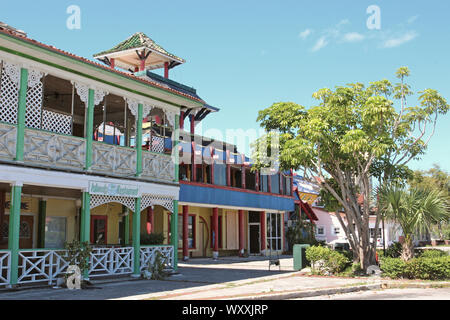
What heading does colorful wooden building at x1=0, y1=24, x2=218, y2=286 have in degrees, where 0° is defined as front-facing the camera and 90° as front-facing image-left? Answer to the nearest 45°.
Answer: approximately 315°

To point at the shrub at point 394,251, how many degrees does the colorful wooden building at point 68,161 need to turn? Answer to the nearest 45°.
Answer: approximately 45° to its left

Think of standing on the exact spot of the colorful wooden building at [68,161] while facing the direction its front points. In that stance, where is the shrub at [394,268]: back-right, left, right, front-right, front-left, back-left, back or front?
front-left

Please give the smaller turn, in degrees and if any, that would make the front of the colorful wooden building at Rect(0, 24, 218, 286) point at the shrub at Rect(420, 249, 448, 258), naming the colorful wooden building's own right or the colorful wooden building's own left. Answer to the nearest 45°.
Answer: approximately 45° to the colorful wooden building's own left

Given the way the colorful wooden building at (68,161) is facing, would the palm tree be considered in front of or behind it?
in front

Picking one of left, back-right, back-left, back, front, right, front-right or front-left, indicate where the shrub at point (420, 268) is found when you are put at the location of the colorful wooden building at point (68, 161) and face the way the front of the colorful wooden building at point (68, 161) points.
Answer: front-left

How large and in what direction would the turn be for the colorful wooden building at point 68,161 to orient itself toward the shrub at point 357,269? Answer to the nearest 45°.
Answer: approximately 45° to its left
